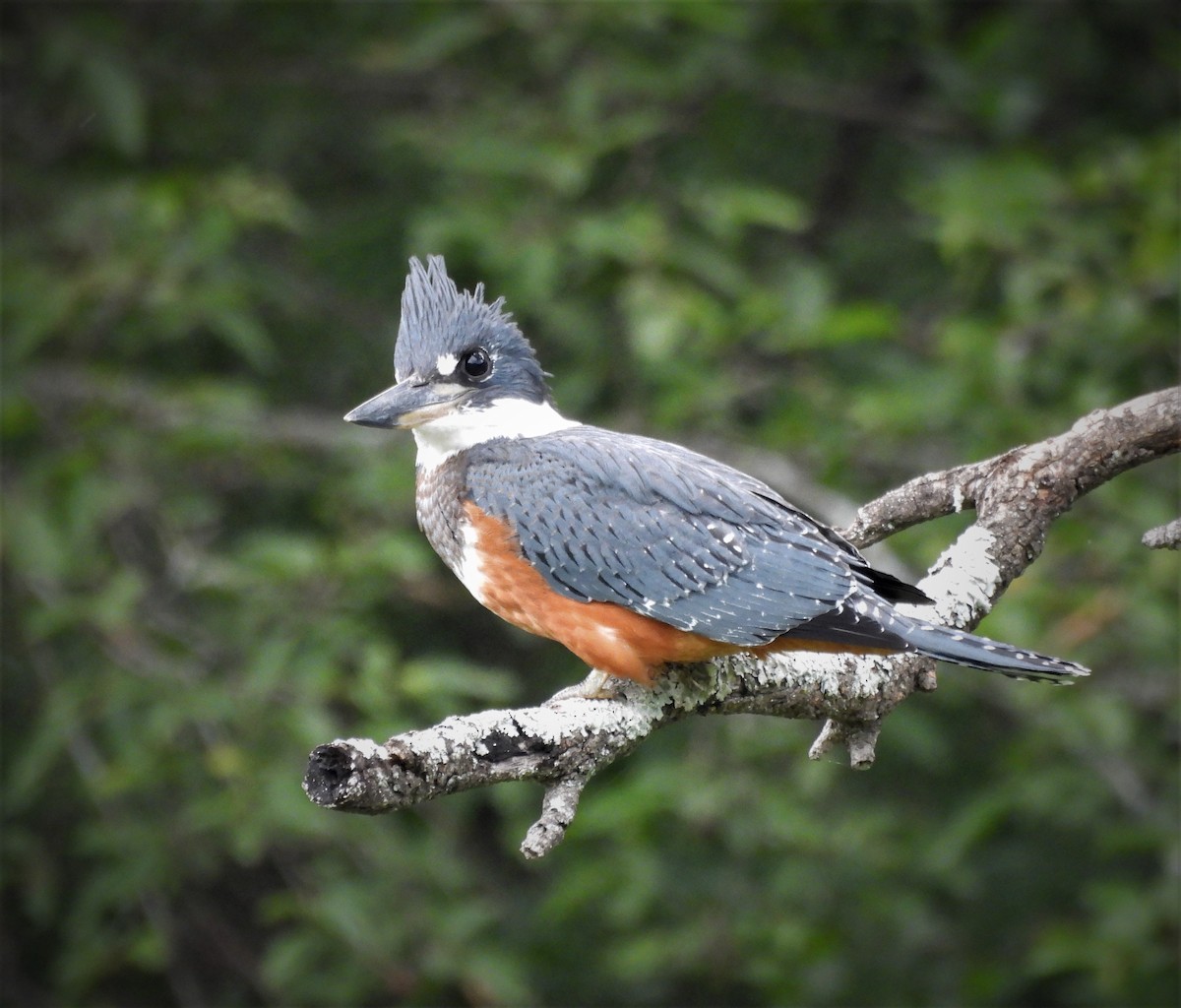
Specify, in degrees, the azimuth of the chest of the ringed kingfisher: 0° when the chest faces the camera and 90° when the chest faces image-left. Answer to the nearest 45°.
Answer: approximately 90°
